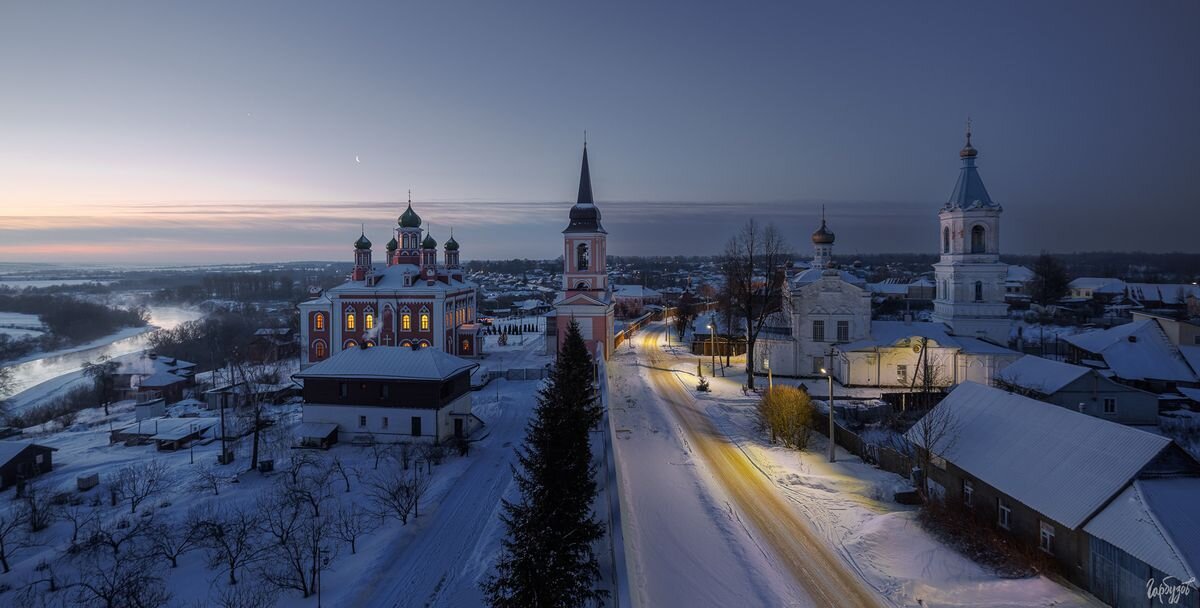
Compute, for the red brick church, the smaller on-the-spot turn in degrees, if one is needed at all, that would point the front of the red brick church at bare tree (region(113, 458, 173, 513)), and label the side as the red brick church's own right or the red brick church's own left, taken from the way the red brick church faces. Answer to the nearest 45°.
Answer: approximately 90° to the red brick church's own right

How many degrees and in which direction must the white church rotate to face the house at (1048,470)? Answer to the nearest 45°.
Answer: approximately 90° to its right

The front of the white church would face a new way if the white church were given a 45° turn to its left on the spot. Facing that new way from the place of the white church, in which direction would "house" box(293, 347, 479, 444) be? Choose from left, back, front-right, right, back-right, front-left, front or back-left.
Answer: back

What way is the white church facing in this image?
to the viewer's right

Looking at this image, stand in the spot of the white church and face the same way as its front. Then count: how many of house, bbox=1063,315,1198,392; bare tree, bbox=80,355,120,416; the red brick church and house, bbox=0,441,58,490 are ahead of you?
1
